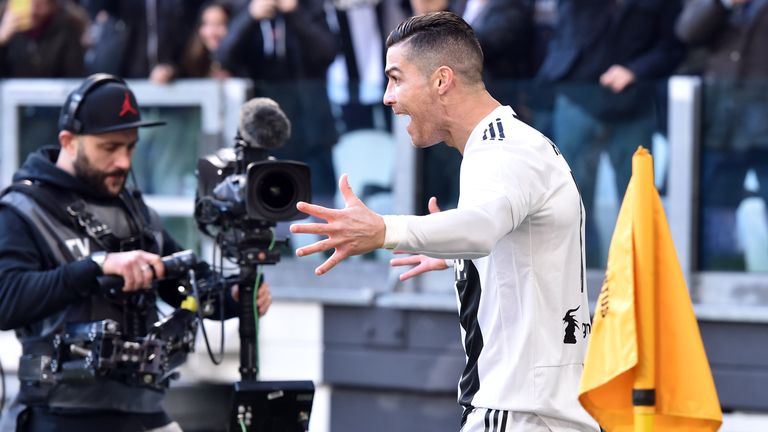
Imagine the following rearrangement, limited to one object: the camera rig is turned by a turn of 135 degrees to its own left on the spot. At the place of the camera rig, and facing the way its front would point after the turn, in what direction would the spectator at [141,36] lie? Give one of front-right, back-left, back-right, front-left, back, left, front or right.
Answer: front

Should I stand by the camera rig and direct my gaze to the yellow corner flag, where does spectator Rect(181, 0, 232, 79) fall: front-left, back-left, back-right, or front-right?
back-left

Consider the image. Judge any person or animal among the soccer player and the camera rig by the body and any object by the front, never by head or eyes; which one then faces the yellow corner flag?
the camera rig

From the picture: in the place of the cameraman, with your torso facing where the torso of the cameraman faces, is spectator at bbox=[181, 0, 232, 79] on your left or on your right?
on your left

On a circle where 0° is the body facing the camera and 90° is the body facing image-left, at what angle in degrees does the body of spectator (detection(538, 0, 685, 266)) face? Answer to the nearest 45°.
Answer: approximately 0°

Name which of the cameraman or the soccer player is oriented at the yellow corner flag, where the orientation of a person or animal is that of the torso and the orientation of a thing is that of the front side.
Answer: the cameraman

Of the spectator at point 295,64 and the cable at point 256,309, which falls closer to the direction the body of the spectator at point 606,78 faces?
the cable

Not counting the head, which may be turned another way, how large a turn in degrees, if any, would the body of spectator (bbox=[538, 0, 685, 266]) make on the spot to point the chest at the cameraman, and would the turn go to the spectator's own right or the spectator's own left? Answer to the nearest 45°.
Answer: approximately 45° to the spectator's own right

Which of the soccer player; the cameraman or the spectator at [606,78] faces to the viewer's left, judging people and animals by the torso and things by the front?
the soccer player

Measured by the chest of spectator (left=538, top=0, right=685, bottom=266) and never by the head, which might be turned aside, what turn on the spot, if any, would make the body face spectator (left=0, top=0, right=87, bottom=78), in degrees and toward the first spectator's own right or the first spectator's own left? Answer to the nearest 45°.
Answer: approximately 90° to the first spectator's own right

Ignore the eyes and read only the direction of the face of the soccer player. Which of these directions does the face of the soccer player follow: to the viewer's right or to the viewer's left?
to the viewer's left

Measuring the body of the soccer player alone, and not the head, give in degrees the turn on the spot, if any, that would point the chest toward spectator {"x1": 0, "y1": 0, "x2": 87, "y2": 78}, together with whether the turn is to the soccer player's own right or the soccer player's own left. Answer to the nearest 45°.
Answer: approximately 45° to the soccer player's own right

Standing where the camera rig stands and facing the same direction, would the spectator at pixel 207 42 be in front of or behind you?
behind
